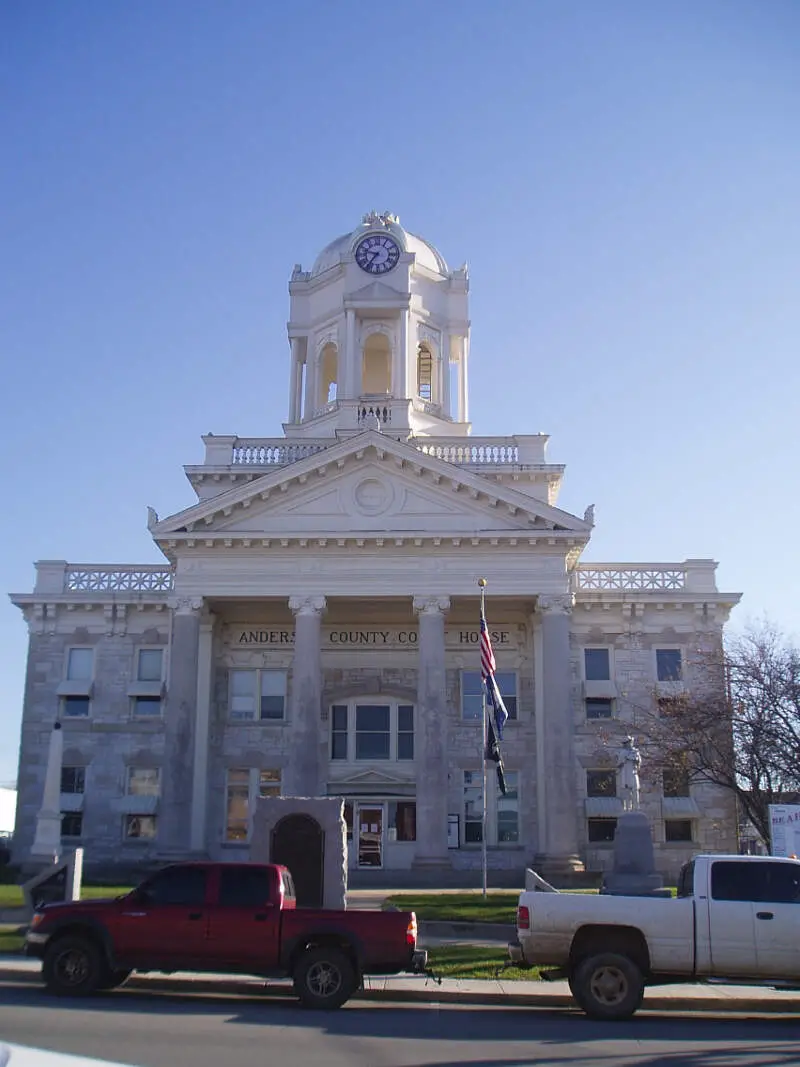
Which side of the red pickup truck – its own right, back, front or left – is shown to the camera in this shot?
left

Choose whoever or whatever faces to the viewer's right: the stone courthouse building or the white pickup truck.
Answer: the white pickup truck

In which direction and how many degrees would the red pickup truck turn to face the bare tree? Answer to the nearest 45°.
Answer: approximately 135° to its right

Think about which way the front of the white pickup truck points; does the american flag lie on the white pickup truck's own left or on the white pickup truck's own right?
on the white pickup truck's own left

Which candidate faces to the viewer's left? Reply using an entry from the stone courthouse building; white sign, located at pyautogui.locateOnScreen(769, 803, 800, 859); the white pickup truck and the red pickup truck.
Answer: the red pickup truck

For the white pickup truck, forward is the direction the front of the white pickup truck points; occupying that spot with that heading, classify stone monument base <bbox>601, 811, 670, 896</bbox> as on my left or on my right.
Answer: on my left

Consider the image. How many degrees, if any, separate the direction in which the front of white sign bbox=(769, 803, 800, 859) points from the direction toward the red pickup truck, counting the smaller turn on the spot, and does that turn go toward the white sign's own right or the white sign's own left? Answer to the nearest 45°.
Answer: approximately 45° to the white sign's own right

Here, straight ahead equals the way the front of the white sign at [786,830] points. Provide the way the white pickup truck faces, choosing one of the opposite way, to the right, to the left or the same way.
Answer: to the left

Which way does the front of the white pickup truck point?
to the viewer's right

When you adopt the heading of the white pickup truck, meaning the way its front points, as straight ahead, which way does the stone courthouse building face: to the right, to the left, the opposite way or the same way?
to the right

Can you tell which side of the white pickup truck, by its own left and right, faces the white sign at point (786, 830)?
left
